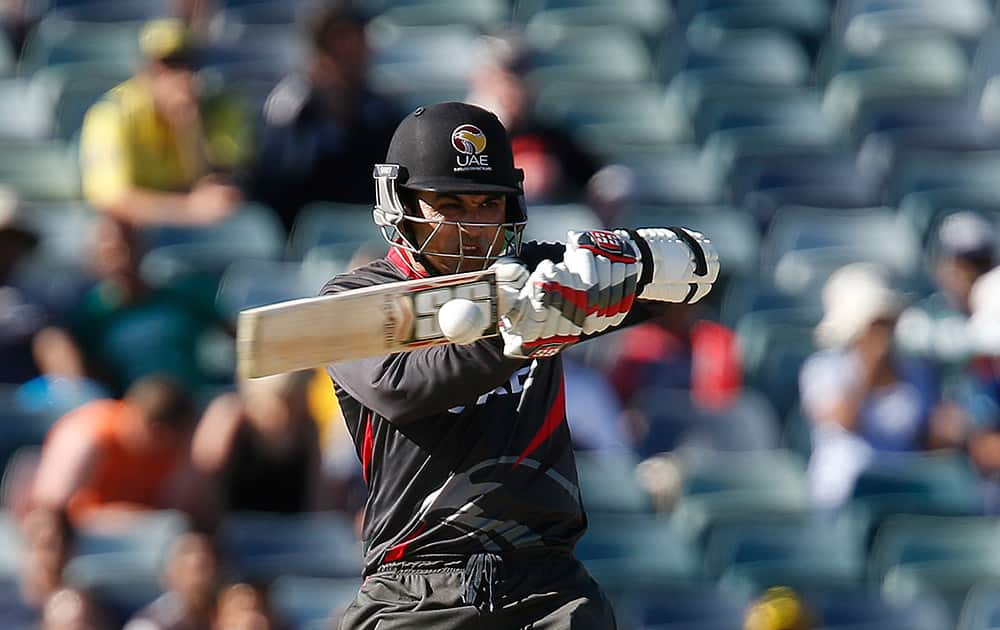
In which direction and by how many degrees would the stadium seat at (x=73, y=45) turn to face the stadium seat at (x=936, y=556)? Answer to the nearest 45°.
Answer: approximately 45° to its left

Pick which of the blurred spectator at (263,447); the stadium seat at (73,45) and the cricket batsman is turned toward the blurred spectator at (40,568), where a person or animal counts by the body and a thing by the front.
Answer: the stadium seat

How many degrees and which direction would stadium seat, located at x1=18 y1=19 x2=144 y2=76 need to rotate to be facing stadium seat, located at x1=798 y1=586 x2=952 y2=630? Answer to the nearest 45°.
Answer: approximately 45° to its left

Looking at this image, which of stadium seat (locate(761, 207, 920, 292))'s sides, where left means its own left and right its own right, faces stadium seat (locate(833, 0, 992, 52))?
back

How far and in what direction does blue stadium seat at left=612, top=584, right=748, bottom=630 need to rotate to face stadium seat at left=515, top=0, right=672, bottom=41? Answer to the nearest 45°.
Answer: approximately 180°

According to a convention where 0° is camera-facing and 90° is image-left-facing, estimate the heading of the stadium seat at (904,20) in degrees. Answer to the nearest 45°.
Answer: approximately 0°

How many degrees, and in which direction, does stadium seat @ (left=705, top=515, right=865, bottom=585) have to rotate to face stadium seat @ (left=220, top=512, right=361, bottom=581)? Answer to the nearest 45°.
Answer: approximately 90° to its right
